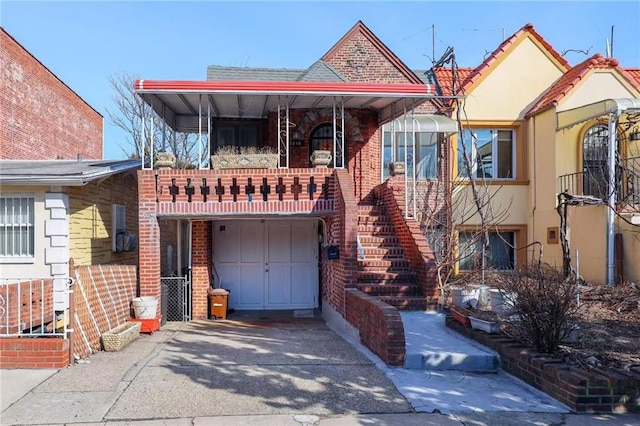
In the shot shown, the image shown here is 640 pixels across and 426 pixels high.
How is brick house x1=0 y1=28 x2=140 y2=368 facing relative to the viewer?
toward the camera

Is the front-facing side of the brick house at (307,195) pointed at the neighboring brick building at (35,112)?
no

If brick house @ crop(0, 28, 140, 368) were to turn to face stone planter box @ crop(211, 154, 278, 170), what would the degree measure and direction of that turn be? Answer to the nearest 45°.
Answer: approximately 90° to its left

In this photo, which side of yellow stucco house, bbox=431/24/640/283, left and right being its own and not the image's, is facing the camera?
front

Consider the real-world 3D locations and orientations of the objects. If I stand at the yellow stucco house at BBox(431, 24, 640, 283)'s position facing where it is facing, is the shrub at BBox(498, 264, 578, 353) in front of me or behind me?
in front

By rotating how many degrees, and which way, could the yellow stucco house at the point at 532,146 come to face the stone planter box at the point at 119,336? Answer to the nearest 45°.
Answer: approximately 45° to its right

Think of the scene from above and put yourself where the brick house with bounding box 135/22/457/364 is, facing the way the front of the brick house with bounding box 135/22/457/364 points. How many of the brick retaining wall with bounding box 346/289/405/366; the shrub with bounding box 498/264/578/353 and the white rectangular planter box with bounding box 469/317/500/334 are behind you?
0

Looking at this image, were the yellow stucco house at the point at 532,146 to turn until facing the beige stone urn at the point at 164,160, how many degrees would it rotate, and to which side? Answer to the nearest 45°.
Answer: approximately 45° to its right

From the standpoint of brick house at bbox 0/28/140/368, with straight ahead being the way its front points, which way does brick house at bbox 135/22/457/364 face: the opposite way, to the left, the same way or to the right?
the same way

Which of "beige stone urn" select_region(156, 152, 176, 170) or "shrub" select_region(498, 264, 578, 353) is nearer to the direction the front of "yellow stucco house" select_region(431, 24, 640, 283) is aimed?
the shrub

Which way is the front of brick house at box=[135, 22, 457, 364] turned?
toward the camera

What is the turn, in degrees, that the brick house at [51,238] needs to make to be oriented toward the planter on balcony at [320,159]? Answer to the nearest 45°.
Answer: approximately 90° to its left

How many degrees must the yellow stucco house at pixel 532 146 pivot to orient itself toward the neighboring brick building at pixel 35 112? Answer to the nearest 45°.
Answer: approximately 90° to its right

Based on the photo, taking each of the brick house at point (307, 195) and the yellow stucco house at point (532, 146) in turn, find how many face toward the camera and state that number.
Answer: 2

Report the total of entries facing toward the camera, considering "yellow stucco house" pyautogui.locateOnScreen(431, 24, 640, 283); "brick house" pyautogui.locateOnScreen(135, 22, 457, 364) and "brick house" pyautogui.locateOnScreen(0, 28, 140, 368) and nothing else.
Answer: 3

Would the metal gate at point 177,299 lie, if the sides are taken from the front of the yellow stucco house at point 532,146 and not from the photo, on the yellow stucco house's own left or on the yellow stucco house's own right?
on the yellow stucco house's own right
